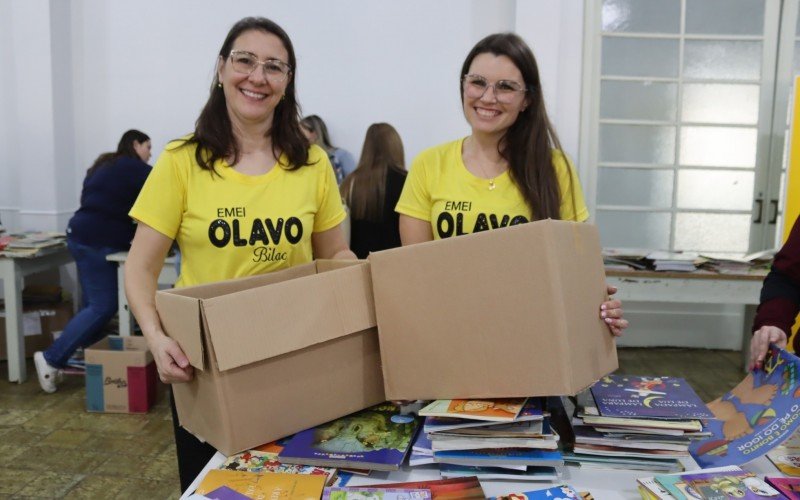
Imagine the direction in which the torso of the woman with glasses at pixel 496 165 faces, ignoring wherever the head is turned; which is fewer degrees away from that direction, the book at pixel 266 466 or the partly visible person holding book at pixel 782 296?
the book

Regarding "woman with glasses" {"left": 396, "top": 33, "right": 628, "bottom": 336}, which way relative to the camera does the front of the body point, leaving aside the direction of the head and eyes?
toward the camera

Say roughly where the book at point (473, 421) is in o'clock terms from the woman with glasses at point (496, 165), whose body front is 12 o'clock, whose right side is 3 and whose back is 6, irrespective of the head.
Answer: The book is roughly at 12 o'clock from the woman with glasses.

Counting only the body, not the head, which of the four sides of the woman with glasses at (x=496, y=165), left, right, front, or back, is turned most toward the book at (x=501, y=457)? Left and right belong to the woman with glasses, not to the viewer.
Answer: front

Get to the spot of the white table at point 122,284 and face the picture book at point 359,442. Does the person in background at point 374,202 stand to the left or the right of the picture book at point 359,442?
left

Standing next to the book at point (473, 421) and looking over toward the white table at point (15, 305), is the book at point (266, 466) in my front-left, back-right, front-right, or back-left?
front-left

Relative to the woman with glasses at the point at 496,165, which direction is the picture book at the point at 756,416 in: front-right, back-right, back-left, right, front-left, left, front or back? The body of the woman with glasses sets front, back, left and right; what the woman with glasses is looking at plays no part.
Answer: front-left

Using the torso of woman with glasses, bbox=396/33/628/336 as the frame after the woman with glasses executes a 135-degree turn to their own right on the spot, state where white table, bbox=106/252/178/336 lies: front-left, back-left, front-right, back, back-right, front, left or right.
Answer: front

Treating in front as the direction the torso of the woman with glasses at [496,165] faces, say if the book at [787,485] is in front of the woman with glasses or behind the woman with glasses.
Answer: in front

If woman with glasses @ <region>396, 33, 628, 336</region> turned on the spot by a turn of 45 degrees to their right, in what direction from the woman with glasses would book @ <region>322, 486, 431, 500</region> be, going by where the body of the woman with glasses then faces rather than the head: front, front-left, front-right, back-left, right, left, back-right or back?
front-left

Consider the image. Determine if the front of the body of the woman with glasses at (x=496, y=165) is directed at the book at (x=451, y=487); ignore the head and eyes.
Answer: yes

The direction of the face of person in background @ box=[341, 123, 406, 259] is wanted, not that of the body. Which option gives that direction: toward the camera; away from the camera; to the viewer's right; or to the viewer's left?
away from the camera

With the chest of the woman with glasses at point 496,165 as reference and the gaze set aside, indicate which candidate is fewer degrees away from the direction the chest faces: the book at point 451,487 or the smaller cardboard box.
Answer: the book

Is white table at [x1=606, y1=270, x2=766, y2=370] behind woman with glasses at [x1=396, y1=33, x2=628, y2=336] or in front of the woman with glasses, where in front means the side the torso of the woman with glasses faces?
behind

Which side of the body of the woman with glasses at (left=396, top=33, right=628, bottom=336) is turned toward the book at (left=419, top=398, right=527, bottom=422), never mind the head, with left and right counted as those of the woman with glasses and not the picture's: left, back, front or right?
front

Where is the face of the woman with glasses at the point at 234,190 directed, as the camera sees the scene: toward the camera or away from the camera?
toward the camera
